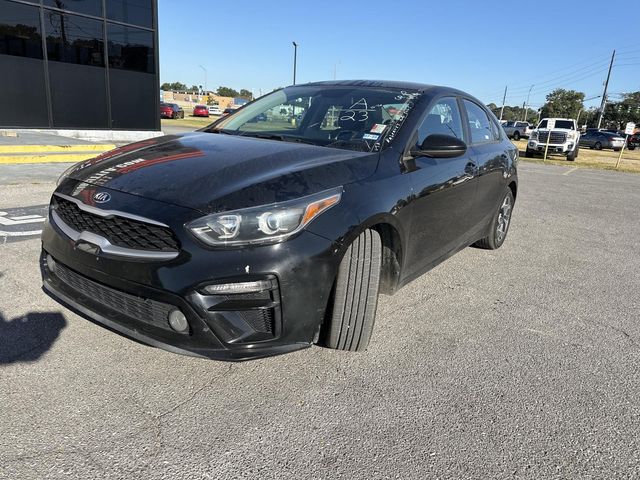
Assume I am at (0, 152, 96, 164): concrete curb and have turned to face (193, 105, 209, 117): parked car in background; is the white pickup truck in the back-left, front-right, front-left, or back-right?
front-right

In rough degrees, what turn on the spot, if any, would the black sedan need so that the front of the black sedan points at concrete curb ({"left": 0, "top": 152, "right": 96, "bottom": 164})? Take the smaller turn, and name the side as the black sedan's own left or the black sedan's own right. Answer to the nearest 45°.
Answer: approximately 90° to the black sedan's own right

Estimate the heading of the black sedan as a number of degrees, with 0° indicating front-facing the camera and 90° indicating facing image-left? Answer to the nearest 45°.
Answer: approximately 45°

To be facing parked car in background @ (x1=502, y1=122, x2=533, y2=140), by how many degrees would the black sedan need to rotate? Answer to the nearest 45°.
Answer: approximately 180°

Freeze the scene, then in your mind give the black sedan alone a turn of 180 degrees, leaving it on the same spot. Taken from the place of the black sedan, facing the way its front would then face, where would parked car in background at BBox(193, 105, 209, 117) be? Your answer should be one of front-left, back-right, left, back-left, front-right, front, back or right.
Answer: front-left

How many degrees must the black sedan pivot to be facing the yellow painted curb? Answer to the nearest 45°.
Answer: approximately 90° to its right

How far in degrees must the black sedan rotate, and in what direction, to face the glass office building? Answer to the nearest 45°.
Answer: approximately 90° to its right

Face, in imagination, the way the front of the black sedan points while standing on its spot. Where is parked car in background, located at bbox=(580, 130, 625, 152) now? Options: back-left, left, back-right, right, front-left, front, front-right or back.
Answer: back

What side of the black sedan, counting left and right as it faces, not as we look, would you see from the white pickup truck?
back
